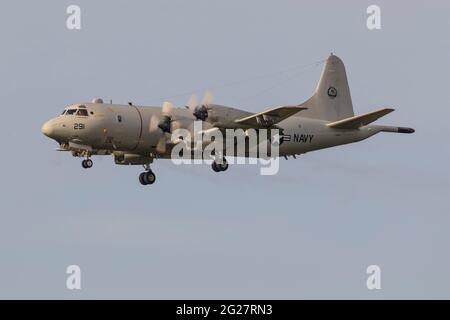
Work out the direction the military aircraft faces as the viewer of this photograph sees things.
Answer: facing the viewer and to the left of the viewer
